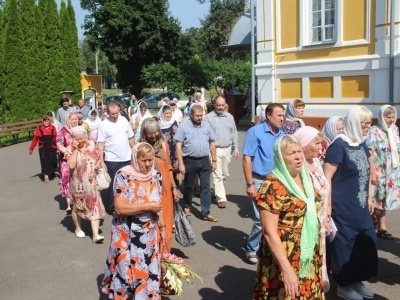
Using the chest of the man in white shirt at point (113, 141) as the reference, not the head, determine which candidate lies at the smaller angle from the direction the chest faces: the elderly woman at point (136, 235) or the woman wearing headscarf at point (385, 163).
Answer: the elderly woman

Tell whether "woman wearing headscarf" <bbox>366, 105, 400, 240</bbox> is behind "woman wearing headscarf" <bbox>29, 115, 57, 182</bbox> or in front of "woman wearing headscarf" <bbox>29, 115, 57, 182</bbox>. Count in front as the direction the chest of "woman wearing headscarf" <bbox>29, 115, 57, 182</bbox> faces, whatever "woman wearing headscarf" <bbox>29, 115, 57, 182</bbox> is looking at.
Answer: in front

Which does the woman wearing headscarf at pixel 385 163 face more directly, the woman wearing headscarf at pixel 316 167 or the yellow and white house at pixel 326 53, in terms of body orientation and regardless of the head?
the woman wearing headscarf

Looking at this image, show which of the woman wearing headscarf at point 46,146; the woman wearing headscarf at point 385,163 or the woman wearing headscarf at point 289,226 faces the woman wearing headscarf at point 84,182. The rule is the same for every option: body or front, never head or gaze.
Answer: the woman wearing headscarf at point 46,146

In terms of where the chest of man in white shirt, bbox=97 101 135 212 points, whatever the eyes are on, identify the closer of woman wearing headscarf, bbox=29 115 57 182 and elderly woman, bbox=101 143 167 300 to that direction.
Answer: the elderly woman

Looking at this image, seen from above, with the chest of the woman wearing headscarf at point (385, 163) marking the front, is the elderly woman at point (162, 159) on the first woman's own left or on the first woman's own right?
on the first woman's own right

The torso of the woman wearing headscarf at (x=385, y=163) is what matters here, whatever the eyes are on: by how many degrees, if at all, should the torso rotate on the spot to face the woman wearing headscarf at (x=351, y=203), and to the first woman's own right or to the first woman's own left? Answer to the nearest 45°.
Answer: approximately 45° to the first woman's own right

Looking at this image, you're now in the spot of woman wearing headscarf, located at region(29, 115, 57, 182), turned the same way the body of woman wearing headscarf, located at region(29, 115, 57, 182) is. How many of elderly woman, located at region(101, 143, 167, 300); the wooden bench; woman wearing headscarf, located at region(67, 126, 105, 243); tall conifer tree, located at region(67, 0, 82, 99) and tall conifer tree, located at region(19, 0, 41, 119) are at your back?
3

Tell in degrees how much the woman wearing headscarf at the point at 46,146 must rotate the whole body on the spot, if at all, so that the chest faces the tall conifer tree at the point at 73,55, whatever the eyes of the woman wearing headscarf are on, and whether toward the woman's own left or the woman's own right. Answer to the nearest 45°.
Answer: approximately 180°

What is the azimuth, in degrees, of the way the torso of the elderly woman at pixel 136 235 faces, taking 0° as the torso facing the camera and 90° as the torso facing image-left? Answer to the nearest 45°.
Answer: approximately 315°

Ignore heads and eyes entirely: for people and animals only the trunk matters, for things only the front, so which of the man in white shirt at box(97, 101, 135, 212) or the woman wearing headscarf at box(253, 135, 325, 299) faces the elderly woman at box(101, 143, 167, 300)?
the man in white shirt
